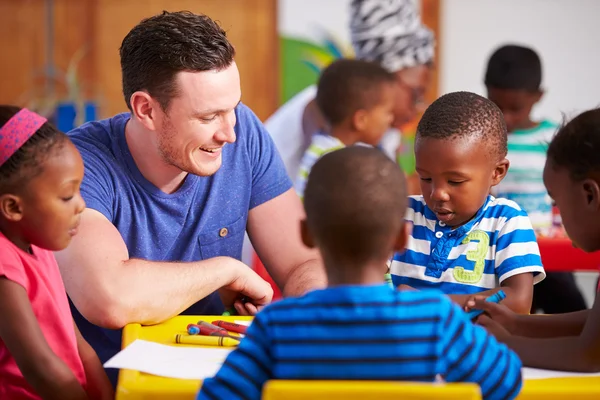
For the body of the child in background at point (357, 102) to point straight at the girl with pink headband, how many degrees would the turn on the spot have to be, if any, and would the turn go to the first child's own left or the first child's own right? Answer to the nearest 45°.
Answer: approximately 90° to the first child's own right

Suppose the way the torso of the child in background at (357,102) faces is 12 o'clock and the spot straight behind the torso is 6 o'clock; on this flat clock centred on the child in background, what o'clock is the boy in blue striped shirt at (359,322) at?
The boy in blue striped shirt is roughly at 3 o'clock from the child in background.

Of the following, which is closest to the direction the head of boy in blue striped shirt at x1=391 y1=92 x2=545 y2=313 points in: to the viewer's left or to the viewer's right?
to the viewer's left

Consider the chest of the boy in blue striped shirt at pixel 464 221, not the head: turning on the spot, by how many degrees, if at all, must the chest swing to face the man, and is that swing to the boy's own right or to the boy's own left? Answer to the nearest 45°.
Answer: approximately 45° to the boy's own right

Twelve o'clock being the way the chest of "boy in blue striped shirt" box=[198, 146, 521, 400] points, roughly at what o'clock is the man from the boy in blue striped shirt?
The man is roughly at 11 o'clock from the boy in blue striped shirt.

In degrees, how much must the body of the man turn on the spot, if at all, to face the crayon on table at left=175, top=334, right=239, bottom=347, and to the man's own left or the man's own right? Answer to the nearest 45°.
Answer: approximately 45° to the man's own right

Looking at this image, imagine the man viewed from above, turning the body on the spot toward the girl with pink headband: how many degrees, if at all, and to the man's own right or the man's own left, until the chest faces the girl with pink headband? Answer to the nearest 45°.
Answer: approximately 90° to the man's own right

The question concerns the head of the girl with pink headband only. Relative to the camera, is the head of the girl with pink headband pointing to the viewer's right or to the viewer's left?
to the viewer's right

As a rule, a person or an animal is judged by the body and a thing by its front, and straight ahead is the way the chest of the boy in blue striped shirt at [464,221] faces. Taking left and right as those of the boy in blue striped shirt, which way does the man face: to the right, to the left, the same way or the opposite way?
to the left

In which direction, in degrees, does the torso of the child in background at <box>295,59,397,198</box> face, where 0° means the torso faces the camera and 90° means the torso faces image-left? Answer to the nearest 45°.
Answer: approximately 270°

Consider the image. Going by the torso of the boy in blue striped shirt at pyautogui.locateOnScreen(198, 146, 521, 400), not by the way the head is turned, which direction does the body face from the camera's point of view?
away from the camera
